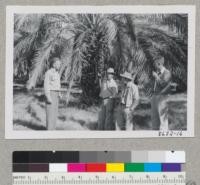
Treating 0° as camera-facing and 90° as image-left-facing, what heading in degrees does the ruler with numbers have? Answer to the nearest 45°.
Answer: approximately 0°
